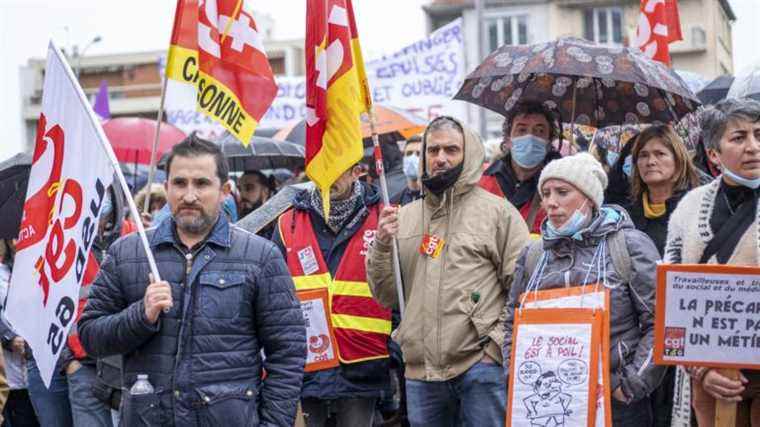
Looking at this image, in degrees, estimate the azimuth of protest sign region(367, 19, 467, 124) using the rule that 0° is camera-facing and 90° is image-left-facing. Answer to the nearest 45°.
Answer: approximately 0°

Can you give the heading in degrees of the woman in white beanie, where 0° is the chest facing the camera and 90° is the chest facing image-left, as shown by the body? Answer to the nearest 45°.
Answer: approximately 45°

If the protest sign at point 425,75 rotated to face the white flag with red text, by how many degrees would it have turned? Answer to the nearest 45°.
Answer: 0° — it already faces it

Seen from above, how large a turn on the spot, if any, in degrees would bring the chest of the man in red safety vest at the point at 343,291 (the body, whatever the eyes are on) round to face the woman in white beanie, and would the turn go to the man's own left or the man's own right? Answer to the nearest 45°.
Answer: approximately 45° to the man's own left

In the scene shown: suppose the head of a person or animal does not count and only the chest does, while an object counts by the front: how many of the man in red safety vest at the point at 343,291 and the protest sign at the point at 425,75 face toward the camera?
2

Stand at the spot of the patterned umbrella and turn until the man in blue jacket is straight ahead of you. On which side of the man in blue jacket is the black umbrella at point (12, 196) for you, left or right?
right

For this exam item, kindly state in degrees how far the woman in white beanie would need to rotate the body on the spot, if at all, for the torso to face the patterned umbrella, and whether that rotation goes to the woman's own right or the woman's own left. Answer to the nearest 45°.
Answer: approximately 135° to the woman's own right

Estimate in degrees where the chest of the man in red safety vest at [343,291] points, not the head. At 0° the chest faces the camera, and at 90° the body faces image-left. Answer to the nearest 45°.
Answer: approximately 0°
